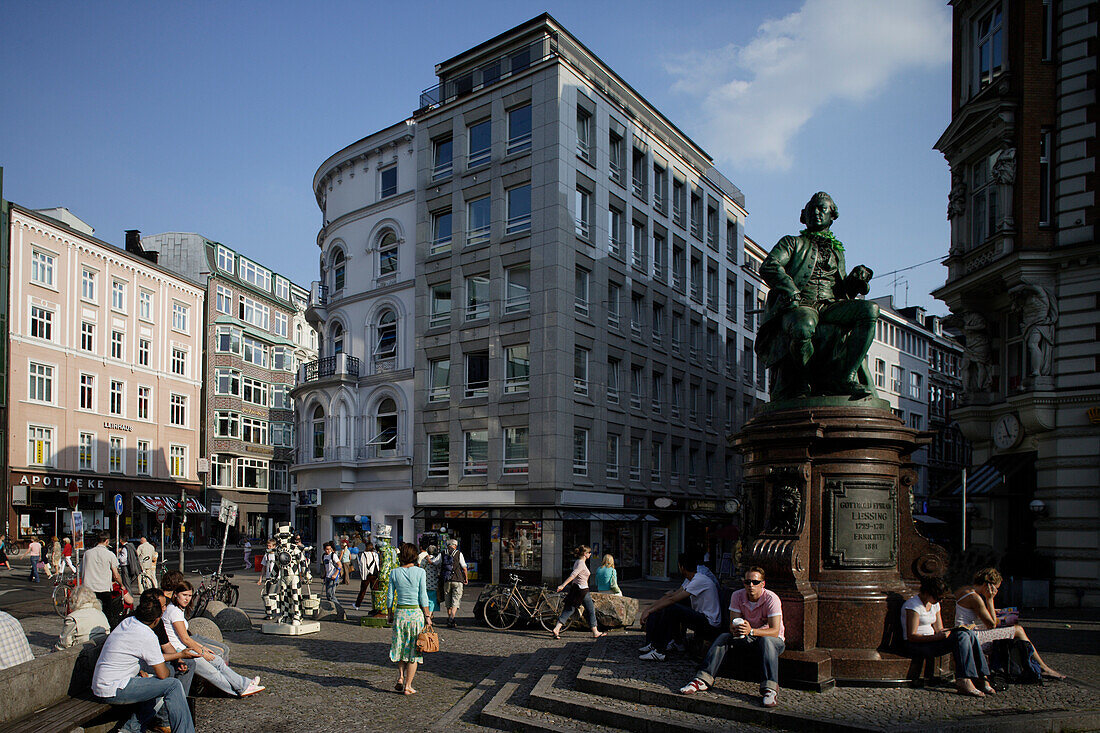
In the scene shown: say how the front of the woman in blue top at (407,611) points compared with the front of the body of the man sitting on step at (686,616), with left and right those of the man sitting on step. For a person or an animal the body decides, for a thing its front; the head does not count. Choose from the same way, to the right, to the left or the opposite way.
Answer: to the right

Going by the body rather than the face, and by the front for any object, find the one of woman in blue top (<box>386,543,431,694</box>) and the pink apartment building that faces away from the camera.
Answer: the woman in blue top

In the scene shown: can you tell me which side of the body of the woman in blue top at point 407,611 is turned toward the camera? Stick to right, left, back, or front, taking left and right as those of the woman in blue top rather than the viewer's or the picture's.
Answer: back

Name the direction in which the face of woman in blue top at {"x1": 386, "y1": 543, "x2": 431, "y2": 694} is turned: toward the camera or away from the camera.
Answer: away from the camera

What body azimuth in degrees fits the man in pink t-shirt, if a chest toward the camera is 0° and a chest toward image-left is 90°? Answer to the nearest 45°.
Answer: approximately 45°

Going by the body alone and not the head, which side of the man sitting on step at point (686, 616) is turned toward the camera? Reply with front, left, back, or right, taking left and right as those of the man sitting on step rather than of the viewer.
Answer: left
